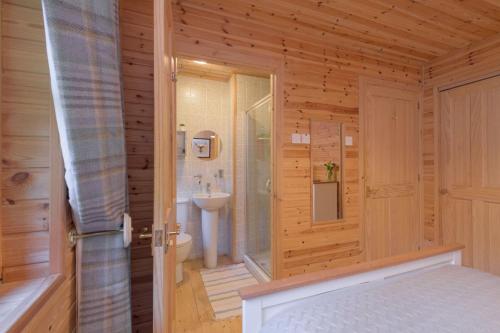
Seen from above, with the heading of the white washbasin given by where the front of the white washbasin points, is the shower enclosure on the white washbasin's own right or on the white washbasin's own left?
on the white washbasin's own left

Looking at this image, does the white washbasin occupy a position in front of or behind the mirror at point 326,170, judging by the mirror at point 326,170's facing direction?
behind

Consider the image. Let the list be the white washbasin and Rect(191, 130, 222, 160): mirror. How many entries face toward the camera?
2

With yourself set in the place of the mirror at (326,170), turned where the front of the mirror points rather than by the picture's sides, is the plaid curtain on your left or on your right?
on your right

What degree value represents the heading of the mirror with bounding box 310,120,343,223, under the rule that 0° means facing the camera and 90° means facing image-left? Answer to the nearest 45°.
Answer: approximately 315°

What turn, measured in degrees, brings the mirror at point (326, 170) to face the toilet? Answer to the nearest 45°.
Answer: approximately 135° to its right

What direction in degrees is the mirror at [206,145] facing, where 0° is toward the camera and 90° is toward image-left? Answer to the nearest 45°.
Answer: approximately 0°
